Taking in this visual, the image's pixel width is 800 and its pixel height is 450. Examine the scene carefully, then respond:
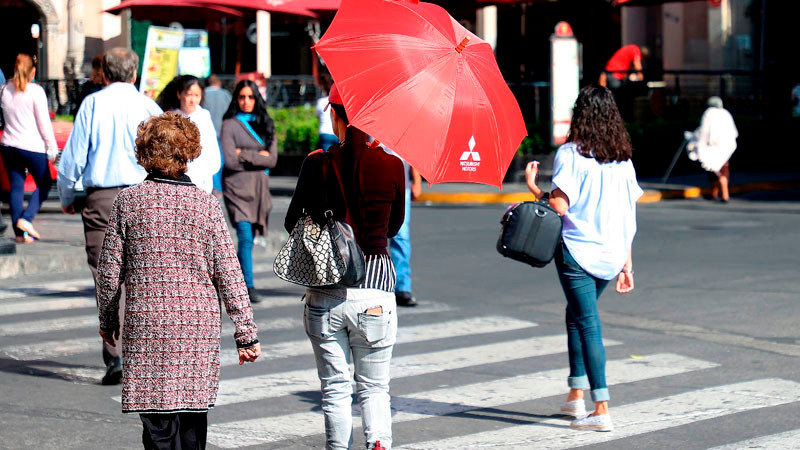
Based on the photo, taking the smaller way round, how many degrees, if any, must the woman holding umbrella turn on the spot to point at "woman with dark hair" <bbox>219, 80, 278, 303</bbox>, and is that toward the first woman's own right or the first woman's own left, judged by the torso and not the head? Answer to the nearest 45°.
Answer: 0° — they already face them

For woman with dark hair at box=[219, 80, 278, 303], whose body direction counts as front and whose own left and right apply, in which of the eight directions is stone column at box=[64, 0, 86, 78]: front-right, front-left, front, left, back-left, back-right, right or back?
back

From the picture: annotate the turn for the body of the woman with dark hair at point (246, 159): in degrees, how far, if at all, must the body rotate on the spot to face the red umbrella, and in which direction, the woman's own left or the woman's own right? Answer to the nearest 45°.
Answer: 0° — they already face it

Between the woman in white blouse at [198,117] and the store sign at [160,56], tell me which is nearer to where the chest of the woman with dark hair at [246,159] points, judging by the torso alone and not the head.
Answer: the woman in white blouse

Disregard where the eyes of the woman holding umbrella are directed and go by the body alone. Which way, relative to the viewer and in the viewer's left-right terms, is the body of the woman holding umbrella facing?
facing away from the viewer

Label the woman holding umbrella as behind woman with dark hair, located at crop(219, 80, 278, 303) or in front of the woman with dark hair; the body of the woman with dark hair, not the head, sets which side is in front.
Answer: in front

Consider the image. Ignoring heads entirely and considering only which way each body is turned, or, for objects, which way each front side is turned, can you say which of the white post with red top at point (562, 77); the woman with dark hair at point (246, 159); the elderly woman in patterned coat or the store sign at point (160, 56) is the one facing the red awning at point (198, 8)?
the elderly woman in patterned coat

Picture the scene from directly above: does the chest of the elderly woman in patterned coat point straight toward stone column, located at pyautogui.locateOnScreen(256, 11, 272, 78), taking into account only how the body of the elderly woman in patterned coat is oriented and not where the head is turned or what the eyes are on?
yes

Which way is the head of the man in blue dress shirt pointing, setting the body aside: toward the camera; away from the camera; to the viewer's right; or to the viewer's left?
away from the camera

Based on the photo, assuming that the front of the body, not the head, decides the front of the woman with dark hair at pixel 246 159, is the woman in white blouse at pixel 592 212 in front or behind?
in front

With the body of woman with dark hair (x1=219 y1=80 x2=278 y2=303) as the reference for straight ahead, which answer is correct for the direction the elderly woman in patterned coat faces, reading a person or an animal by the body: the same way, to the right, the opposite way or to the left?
the opposite way

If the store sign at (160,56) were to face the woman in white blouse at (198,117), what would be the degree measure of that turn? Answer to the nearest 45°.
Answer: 0° — it already faces them
